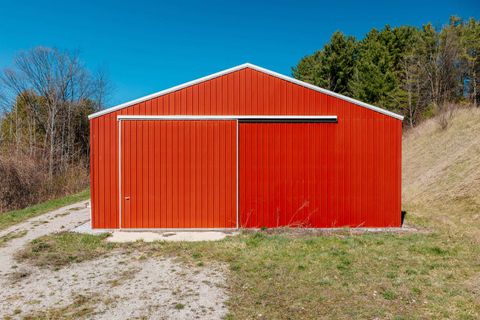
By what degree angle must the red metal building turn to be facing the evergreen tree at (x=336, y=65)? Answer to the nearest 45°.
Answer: approximately 180°

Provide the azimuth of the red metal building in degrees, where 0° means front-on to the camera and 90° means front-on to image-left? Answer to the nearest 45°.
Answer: approximately 0°
